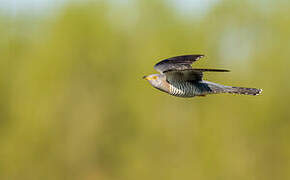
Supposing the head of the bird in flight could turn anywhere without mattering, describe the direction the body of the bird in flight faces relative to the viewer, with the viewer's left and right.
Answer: facing to the left of the viewer
